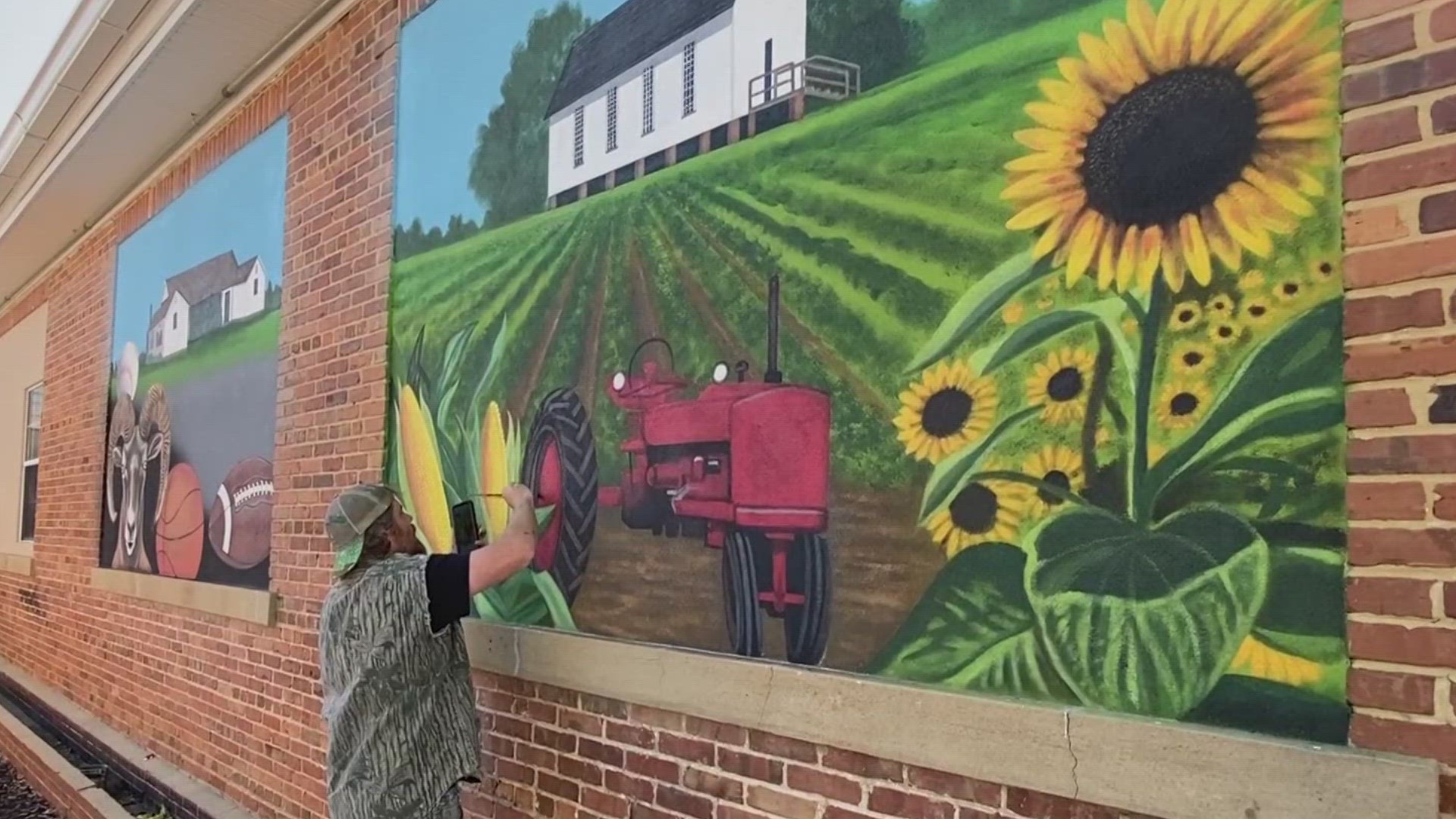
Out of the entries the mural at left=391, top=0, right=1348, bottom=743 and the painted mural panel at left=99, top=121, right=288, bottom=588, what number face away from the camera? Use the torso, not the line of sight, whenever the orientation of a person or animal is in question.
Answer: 0

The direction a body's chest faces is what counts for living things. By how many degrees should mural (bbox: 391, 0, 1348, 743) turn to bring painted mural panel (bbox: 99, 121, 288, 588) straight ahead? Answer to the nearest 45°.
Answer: approximately 90° to its right

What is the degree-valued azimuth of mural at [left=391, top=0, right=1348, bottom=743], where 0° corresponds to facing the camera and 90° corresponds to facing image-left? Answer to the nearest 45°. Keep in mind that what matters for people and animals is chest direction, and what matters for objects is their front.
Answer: approximately 45°

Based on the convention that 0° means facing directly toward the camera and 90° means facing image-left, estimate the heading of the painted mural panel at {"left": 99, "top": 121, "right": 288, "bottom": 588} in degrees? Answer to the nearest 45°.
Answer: approximately 45°

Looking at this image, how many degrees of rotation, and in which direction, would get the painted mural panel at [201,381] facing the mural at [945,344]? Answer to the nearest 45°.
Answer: approximately 45° to its left
